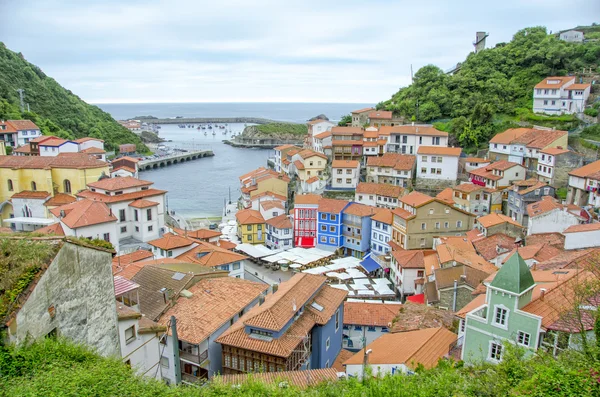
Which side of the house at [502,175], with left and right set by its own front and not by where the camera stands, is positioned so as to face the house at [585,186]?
left

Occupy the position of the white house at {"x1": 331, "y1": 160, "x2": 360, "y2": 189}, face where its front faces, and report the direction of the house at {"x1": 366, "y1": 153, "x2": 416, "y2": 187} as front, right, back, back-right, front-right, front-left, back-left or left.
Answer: left

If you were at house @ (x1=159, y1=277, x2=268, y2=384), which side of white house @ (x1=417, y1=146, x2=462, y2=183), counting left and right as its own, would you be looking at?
front

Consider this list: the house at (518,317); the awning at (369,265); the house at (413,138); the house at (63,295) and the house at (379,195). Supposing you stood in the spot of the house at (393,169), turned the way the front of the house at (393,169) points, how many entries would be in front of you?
4

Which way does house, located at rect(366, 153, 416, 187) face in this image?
toward the camera

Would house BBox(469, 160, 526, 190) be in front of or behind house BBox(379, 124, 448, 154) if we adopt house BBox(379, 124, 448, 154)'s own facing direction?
in front

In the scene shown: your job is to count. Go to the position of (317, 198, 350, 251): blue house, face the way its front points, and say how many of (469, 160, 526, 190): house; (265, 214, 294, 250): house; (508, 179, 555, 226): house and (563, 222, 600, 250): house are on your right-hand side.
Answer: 1

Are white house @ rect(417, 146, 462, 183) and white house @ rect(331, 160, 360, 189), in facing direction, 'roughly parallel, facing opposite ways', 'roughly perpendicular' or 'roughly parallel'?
roughly parallel

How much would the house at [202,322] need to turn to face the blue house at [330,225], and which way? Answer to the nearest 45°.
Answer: approximately 180°

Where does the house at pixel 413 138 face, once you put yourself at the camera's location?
facing the viewer

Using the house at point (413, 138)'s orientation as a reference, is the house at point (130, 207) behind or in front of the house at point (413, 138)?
in front

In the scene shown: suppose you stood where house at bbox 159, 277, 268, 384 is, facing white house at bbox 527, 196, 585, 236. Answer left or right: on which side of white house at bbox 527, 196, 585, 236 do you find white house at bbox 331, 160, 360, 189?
left

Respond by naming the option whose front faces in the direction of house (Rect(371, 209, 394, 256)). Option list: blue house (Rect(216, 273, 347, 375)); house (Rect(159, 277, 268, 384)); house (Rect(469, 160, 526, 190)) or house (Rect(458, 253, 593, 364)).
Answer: house (Rect(469, 160, 526, 190))

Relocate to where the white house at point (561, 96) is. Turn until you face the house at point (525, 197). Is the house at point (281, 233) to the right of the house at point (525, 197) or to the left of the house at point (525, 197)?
right

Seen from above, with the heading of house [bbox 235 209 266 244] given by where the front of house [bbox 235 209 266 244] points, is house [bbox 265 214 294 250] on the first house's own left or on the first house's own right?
on the first house's own left

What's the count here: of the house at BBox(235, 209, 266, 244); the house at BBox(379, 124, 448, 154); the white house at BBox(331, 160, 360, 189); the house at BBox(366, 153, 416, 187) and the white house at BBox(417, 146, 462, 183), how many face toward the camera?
5

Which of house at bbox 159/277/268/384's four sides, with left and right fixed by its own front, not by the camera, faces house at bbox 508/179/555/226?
back

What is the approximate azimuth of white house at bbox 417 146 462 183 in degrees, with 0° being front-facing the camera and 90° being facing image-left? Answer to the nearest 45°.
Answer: approximately 0°

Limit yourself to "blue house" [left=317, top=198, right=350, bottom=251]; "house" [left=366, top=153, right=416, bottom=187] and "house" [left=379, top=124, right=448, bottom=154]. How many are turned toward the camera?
3

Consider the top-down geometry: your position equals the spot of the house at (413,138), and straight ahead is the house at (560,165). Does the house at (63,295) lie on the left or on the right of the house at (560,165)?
right
